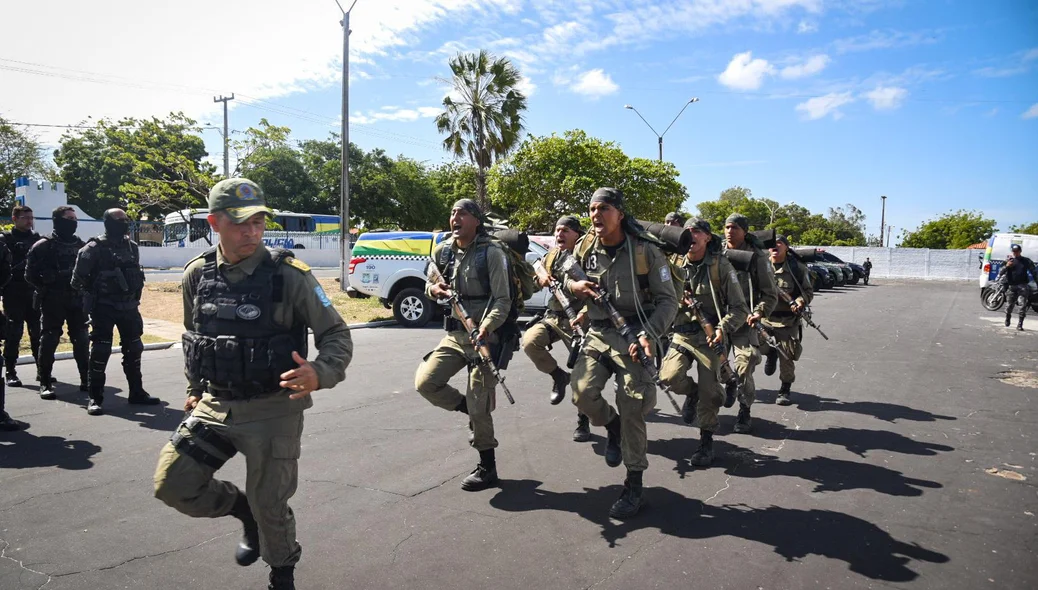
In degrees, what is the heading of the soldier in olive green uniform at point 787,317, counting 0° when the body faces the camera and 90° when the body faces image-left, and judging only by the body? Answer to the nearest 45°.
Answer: approximately 45°

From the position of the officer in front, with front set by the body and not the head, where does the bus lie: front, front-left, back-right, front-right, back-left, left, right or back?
back-right

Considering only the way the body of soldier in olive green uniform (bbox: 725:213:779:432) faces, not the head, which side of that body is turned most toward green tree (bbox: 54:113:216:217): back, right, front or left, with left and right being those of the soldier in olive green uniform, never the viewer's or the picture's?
right

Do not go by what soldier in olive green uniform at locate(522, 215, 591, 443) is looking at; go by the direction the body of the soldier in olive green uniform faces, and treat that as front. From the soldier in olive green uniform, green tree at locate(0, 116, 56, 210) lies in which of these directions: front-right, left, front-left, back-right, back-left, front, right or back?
right

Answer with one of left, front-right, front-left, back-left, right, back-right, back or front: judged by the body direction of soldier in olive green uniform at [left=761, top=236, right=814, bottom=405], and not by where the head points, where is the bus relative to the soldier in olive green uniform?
right

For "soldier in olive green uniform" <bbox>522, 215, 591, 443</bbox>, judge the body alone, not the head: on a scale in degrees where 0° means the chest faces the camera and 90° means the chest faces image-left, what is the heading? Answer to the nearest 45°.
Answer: approximately 45°

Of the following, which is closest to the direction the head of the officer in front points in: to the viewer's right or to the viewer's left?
to the viewer's right

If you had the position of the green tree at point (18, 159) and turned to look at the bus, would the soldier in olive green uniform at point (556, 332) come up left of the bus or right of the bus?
right

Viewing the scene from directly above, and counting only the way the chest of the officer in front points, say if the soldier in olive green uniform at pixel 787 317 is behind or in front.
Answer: behind

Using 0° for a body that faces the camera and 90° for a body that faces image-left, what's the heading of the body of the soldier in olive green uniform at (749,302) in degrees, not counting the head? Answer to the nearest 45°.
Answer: approximately 45°

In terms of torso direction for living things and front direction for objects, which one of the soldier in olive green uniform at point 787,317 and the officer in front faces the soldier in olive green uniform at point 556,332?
the soldier in olive green uniform at point 787,317
